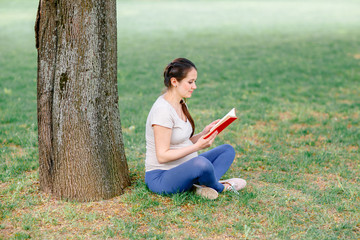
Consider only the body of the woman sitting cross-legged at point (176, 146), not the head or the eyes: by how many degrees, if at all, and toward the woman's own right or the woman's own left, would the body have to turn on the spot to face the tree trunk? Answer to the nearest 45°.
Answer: approximately 180°

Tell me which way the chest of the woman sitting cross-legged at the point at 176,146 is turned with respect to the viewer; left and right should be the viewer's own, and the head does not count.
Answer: facing to the right of the viewer

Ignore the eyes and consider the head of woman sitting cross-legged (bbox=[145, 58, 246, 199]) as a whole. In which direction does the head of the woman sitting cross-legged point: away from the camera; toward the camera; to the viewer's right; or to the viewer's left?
to the viewer's right
